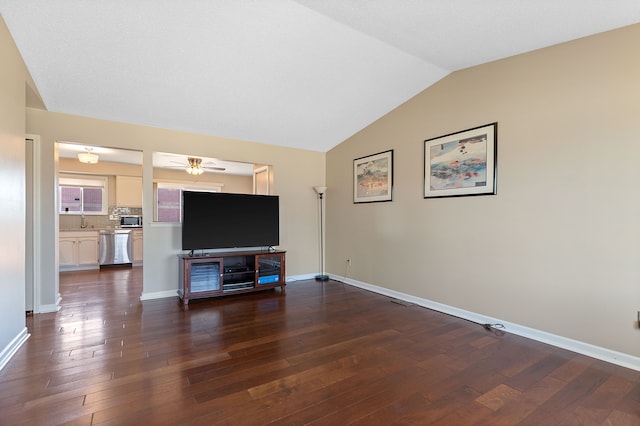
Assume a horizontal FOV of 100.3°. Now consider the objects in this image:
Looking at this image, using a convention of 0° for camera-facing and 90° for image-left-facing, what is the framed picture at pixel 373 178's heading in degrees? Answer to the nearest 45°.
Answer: approximately 45°

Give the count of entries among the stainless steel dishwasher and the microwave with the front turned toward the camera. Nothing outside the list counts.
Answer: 2

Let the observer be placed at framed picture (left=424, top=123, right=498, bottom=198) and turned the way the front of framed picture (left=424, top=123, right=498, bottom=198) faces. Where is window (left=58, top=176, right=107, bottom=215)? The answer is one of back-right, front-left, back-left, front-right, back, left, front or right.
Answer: front-right

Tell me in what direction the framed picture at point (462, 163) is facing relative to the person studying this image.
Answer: facing the viewer and to the left of the viewer

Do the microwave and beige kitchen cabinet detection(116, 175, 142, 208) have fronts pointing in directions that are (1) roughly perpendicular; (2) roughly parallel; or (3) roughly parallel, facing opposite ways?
roughly parallel

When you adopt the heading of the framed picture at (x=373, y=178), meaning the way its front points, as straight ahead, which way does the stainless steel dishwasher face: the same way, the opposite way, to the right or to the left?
to the left

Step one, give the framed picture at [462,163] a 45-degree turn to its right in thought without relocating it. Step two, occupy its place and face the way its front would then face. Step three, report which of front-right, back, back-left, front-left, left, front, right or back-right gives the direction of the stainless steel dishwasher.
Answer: front

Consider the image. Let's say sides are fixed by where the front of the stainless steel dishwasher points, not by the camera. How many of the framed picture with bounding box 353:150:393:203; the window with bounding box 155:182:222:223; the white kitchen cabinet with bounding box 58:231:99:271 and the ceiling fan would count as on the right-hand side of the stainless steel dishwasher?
1

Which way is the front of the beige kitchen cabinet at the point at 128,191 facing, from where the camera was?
facing the viewer

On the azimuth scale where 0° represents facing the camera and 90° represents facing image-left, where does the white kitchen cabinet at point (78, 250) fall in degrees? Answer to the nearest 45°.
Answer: approximately 0°

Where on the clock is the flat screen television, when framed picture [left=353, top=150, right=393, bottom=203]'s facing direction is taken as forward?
The flat screen television is roughly at 1 o'clock from the framed picture.

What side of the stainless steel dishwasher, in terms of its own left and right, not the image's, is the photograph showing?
front

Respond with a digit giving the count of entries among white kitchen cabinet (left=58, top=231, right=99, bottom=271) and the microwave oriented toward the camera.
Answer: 2

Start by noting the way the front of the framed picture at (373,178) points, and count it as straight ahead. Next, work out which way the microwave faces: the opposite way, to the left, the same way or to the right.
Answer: to the left
